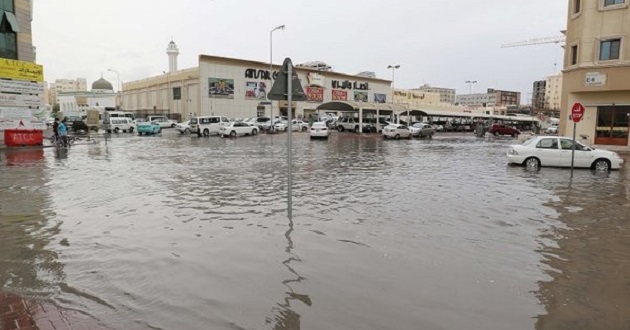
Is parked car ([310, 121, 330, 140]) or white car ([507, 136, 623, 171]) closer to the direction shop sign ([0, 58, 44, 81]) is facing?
the white car

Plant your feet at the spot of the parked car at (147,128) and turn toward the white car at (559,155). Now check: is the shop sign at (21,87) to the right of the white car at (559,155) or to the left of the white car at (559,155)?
right

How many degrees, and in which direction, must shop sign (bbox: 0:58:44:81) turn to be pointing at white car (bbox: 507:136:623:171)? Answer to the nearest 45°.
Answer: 0° — it already faces it

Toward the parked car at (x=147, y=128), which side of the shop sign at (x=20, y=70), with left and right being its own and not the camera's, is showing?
left

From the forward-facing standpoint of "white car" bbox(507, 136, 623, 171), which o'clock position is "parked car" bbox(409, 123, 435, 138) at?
The parked car is roughly at 8 o'clock from the white car.

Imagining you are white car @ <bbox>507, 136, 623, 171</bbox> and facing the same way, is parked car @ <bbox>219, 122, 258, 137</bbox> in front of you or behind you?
behind

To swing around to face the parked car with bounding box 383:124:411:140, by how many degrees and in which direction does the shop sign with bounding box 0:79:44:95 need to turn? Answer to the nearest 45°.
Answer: approximately 45° to its left

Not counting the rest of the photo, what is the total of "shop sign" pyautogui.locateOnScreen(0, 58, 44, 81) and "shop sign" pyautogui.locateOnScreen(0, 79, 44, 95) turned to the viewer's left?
0

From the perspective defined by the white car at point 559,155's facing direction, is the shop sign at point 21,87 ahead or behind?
behind

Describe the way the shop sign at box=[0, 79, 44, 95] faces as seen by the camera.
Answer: facing the viewer and to the right of the viewer

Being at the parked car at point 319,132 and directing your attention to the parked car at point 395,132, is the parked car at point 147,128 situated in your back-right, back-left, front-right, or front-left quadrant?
back-left

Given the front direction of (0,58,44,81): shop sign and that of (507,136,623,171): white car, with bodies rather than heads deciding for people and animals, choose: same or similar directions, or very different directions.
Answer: same or similar directions

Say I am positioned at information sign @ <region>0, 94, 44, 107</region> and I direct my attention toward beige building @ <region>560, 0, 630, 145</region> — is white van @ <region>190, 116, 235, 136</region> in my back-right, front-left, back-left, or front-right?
front-left

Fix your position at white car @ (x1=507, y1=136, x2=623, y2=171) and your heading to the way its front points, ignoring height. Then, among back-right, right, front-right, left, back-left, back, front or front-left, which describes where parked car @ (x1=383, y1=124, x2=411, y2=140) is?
back-left

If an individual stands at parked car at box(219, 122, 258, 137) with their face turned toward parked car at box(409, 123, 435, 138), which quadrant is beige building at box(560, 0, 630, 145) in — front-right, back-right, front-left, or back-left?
front-right

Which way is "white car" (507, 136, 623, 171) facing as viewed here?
to the viewer's right

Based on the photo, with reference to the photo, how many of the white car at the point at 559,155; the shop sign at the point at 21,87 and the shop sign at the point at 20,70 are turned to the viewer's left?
0

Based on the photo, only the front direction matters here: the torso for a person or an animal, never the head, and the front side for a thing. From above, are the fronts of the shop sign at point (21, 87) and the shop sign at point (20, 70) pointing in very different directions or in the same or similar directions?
same or similar directions

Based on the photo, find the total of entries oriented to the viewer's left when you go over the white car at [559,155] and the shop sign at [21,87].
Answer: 0
